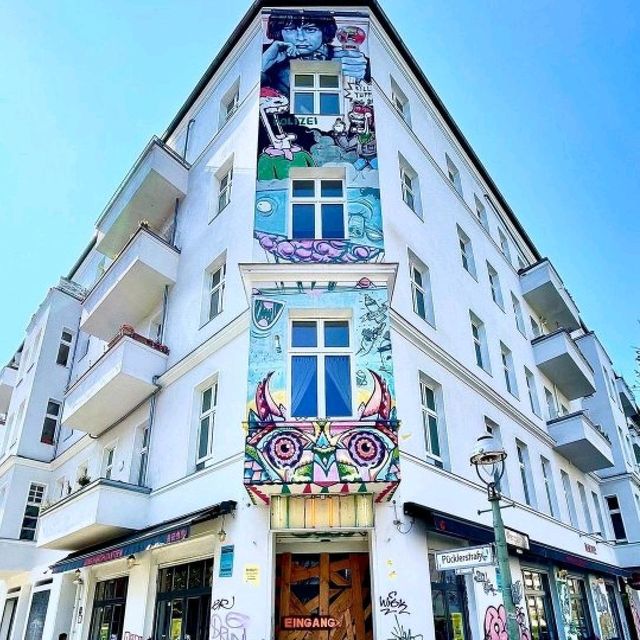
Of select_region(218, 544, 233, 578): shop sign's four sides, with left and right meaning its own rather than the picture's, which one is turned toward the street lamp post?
left

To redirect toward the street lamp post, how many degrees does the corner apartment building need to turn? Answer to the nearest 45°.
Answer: approximately 45° to its left

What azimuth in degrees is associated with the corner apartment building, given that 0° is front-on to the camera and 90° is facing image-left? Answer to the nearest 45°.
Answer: approximately 0°

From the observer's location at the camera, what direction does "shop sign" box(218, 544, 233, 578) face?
facing the viewer and to the left of the viewer
